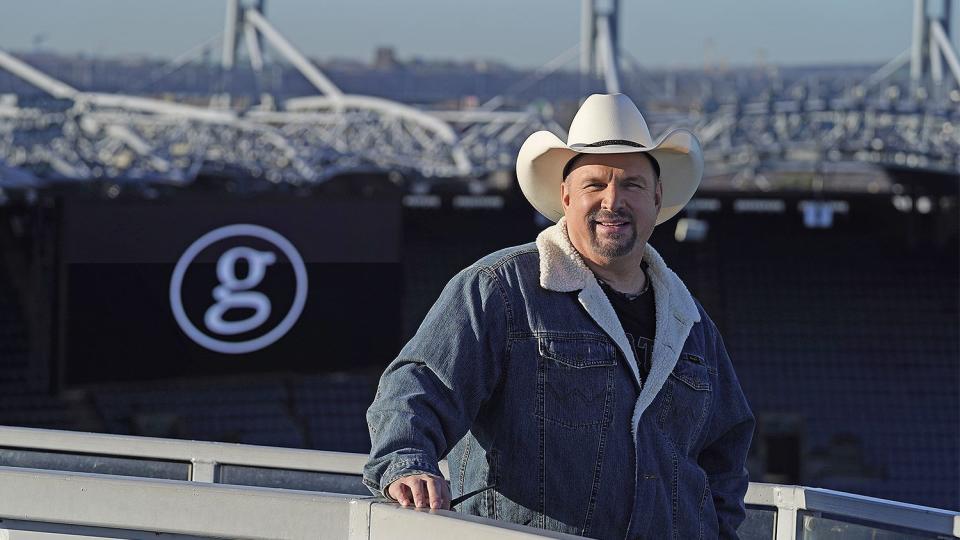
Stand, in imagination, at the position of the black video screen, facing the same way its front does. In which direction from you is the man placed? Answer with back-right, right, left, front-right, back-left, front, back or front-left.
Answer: front

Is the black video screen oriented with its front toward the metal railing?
yes

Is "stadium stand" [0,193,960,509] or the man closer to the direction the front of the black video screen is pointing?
the man

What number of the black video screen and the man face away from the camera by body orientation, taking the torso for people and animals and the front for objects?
0

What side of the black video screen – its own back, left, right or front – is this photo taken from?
front

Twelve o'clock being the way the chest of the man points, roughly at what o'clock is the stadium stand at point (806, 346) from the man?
The stadium stand is roughly at 8 o'clock from the man.

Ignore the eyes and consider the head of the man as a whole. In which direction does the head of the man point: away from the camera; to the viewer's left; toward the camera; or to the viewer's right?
toward the camera

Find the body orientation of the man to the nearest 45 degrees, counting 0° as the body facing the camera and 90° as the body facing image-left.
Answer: approximately 315°

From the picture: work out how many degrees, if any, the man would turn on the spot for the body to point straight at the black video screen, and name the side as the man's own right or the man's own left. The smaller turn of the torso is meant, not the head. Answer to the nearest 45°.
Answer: approximately 135° to the man's own left
